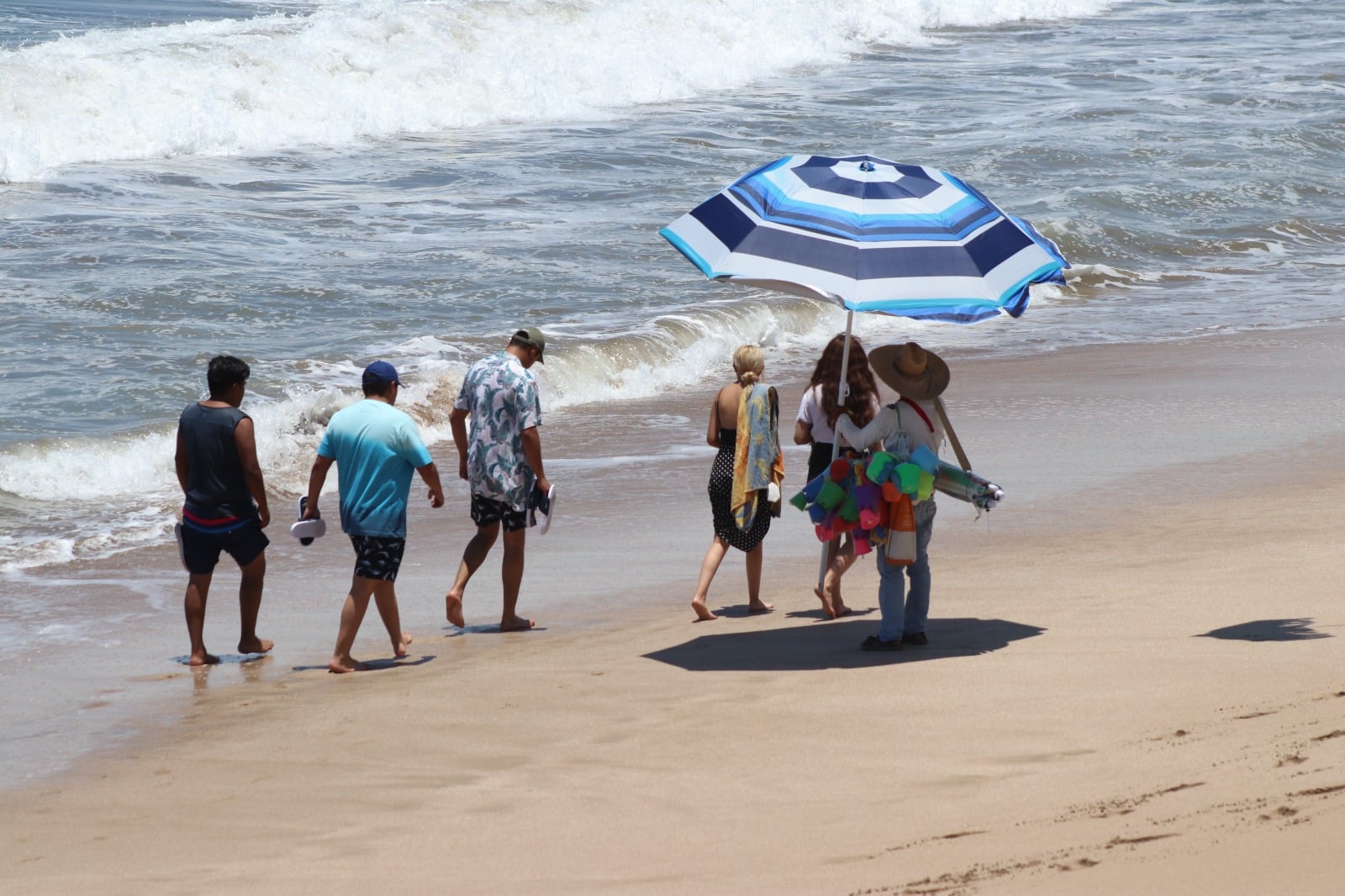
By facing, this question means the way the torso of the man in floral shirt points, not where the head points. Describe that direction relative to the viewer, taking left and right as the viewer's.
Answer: facing away from the viewer and to the right of the viewer

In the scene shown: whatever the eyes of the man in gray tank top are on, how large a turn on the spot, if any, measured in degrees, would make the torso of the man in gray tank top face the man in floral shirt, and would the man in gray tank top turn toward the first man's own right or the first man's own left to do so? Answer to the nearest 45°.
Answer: approximately 45° to the first man's own right

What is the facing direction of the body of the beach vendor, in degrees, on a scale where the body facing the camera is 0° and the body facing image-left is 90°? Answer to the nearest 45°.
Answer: approximately 135°

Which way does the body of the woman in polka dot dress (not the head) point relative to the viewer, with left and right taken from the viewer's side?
facing away from the viewer and to the right of the viewer

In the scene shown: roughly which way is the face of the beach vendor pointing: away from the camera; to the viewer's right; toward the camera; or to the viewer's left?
away from the camera

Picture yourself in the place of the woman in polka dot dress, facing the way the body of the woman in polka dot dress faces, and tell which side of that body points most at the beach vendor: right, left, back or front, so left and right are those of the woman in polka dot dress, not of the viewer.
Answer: right

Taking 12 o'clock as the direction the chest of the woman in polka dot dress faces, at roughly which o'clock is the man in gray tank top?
The man in gray tank top is roughly at 7 o'clock from the woman in polka dot dress.

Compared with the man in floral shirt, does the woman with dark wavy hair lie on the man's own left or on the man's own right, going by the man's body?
on the man's own right

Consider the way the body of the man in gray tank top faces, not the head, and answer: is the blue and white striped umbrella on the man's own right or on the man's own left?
on the man's own right

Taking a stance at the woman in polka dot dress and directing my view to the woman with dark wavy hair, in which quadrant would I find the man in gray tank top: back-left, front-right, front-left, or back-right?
back-right

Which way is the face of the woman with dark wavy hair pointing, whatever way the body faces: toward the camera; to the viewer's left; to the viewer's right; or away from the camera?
away from the camera

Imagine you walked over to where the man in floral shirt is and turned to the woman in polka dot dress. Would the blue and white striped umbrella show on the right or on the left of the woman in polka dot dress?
right

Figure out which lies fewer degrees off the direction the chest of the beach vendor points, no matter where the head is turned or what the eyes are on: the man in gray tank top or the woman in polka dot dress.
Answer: the woman in polka dot dress
